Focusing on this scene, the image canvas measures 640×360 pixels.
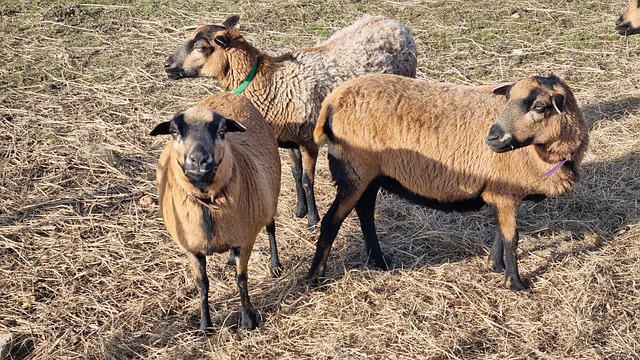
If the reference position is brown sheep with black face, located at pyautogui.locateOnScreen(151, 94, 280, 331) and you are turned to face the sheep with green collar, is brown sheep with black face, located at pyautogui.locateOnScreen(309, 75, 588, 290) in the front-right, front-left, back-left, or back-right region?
front-right

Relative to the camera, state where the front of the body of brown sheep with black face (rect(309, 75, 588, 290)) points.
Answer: to the viewer's right

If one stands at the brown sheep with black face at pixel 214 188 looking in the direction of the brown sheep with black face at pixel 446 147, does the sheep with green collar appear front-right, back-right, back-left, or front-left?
front-left

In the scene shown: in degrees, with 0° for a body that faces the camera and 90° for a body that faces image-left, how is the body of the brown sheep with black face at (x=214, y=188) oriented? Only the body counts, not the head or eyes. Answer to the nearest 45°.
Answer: approximately 0°

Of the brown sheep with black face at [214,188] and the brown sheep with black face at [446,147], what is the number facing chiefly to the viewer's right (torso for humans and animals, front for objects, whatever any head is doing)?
1

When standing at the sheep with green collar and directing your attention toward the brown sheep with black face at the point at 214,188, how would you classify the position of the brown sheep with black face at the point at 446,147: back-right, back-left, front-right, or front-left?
front-left

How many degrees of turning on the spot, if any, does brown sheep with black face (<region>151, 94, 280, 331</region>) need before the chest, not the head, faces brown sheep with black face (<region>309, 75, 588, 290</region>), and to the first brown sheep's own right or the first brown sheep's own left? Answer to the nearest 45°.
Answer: approximately 90° to the first brown sheep's own left

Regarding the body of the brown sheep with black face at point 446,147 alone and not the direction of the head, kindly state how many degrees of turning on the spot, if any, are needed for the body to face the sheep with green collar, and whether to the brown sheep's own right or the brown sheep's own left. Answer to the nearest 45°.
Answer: approximately 135° to the brown sheep's own left

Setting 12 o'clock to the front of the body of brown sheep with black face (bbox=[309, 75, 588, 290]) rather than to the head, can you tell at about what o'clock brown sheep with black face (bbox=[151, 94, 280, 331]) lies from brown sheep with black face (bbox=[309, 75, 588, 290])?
brown sheep with black face (bbox=[151, 94, 280, 331]) is roughly at 5 o'clock from brown sheep with black face (bbox=[309, 75, 588, 290]).

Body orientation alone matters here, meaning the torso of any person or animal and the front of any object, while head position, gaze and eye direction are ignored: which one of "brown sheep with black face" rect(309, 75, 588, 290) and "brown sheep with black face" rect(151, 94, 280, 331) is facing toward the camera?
"brown sheep with black face" rect(151, 94, 280, 331)

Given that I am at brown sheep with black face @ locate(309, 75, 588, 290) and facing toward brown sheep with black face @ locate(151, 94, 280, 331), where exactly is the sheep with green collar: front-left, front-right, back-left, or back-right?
front-right
